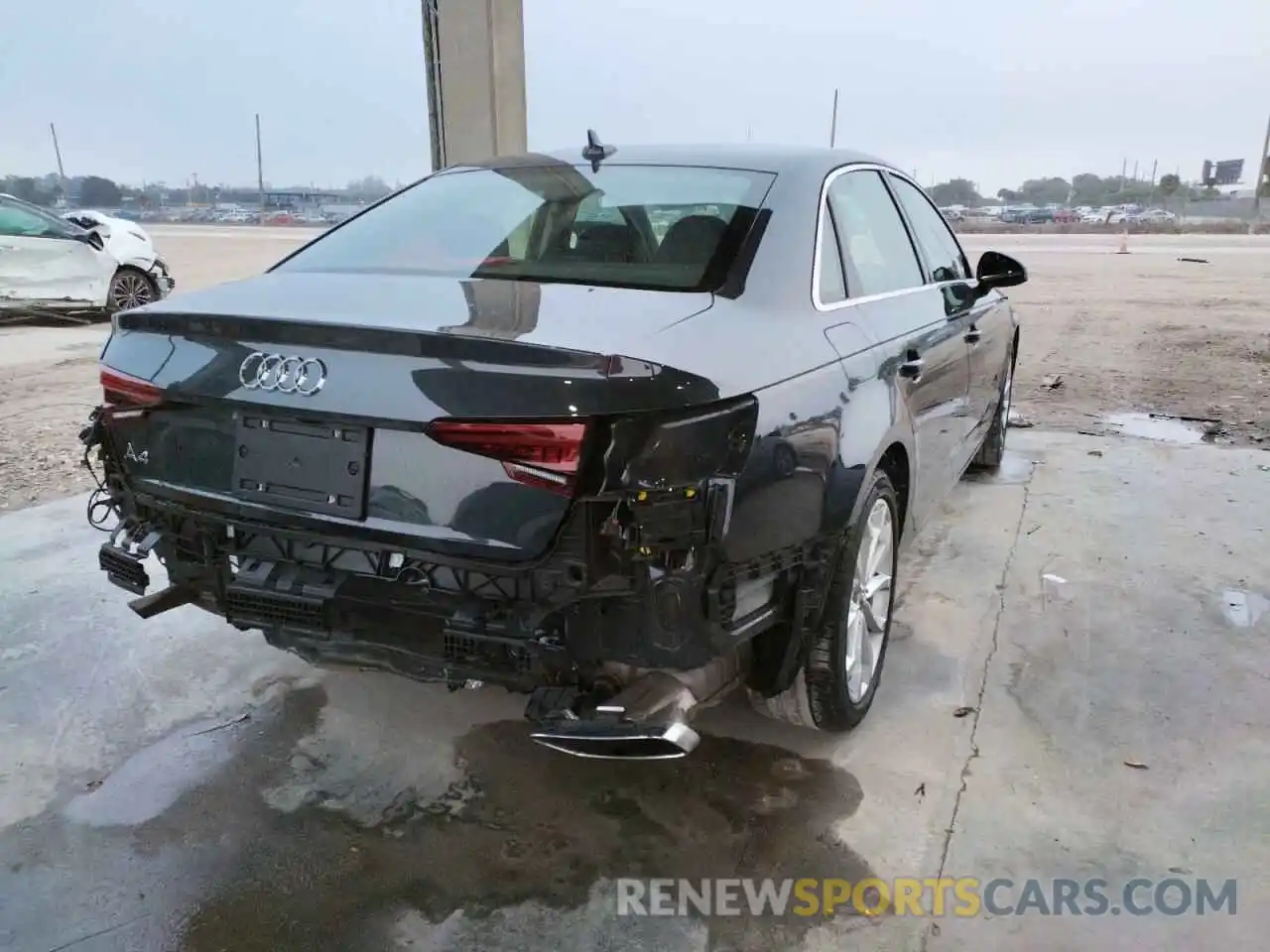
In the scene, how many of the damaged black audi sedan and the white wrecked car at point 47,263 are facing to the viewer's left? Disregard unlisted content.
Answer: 0

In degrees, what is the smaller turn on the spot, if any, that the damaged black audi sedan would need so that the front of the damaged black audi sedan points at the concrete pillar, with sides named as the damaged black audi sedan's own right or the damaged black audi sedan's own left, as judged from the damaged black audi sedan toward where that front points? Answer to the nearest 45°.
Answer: approximately 45° to the damaged black audi sedan's own left

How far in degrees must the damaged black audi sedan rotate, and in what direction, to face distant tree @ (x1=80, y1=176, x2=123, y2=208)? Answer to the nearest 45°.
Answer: approximately 90° to its left

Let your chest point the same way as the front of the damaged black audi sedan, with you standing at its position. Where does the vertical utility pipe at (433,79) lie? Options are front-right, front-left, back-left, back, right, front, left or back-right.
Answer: front-left

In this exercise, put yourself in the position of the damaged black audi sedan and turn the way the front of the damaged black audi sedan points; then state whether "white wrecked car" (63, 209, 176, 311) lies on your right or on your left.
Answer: on your left

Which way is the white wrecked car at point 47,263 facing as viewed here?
to the viewer's right

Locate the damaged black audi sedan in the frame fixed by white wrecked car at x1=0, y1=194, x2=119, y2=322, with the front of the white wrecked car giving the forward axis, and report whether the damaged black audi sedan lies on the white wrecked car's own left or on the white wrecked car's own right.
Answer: on the white wrecked car's own right

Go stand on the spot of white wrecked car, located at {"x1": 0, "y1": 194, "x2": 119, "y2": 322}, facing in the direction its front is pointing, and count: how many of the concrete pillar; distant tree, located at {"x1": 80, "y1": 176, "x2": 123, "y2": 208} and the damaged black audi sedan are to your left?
1

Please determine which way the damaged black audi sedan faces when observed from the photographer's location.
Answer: facing away from the viewer and to the right of the viewer
